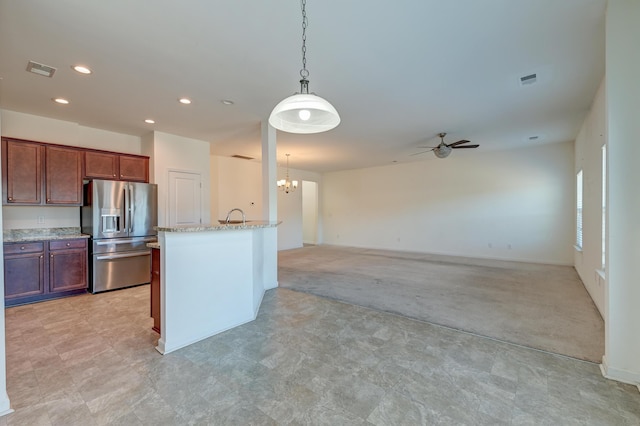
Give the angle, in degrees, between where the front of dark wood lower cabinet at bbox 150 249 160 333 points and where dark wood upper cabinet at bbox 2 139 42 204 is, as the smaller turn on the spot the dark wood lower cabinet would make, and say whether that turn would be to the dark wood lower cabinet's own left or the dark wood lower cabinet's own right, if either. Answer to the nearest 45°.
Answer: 0° — it already faces it

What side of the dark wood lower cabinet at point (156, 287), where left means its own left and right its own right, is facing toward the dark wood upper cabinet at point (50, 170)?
front

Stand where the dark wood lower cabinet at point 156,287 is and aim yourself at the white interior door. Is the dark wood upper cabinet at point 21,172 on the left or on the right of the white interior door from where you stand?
left

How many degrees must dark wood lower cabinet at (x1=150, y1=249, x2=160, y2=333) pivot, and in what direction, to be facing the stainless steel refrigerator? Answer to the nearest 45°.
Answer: approximately 45° to its right

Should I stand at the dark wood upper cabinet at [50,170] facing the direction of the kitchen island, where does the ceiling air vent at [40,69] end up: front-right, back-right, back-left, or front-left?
front-right

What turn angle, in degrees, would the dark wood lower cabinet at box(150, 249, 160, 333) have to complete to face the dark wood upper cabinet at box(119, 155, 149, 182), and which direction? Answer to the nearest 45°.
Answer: approximately 45° to its right

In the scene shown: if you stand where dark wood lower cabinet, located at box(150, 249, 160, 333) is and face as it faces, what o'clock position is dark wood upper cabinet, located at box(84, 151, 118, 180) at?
The dark wood upper cabinet is roughly at 1 o'clock from the dark wood lower cabinet.

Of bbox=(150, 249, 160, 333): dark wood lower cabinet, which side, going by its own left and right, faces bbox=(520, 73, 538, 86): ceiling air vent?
back

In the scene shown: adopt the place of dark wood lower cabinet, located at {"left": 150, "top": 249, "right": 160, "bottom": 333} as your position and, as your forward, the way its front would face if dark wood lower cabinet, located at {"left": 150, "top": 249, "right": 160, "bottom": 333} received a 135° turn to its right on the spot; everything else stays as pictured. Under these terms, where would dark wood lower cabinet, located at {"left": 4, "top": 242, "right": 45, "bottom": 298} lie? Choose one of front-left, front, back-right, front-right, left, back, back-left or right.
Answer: back-left

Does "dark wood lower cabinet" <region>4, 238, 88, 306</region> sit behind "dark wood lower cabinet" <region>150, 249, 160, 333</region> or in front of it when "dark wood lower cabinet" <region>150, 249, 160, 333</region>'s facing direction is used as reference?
in front

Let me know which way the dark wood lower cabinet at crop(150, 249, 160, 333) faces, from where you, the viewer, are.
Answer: facing away from the viewer and to the left of the viewer

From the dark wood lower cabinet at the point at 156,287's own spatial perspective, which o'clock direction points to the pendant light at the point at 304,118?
The pendant light is roughly at 6 o'clock from the dark wood lower cabinet.
